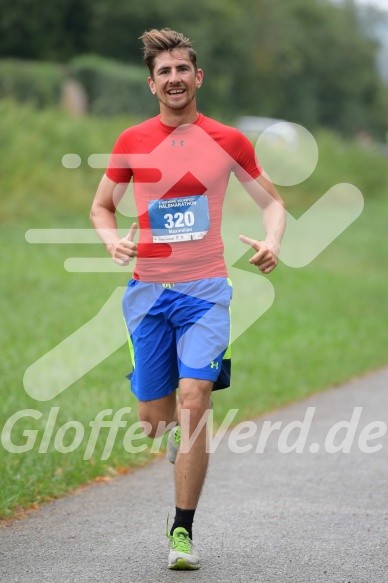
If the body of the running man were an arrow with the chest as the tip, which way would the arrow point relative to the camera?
toward the camera

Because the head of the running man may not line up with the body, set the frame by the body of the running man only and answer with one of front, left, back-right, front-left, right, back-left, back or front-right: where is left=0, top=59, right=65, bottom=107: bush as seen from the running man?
back

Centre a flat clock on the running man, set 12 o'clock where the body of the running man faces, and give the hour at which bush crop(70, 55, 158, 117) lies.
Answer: The bush is roughly at 6 o'clock from the running man.

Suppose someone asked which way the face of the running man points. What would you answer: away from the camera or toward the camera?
toward the camera
